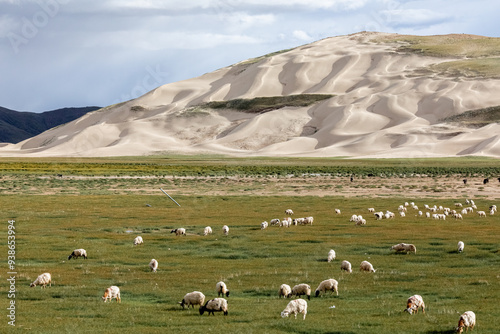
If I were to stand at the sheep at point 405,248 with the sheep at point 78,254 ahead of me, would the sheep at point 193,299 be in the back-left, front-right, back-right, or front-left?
front-left

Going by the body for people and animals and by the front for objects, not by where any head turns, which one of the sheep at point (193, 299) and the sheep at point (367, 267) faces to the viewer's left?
the sheep at point (193, 299)

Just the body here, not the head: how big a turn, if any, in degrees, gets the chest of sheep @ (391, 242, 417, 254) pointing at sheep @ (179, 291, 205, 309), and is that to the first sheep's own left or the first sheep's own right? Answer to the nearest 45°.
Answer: approximately 45° to the first sheep's own left

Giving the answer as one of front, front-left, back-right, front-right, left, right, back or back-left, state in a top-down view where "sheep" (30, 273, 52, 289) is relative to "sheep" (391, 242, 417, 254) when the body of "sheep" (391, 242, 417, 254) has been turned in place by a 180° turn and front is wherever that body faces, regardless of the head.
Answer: back-right

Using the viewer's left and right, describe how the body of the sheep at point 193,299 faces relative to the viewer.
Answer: facing to the left of the viewer

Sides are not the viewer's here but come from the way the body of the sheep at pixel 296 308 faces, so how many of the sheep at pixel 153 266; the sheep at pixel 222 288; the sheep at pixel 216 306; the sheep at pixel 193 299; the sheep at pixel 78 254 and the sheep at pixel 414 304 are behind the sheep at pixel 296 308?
1

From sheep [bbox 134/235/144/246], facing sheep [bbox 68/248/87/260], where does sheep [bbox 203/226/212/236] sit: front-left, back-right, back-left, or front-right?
back-left

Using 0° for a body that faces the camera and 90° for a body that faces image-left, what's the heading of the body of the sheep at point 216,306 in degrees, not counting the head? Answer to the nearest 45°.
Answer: approximately 90°

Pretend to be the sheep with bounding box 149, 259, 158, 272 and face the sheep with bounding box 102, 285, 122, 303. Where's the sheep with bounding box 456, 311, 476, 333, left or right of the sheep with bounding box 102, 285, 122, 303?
left

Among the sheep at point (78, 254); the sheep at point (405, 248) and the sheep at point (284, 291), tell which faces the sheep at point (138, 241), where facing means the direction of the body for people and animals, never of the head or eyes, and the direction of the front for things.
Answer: the sheep at point (405, 248)

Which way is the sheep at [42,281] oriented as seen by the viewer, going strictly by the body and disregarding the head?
to the viewer's left
